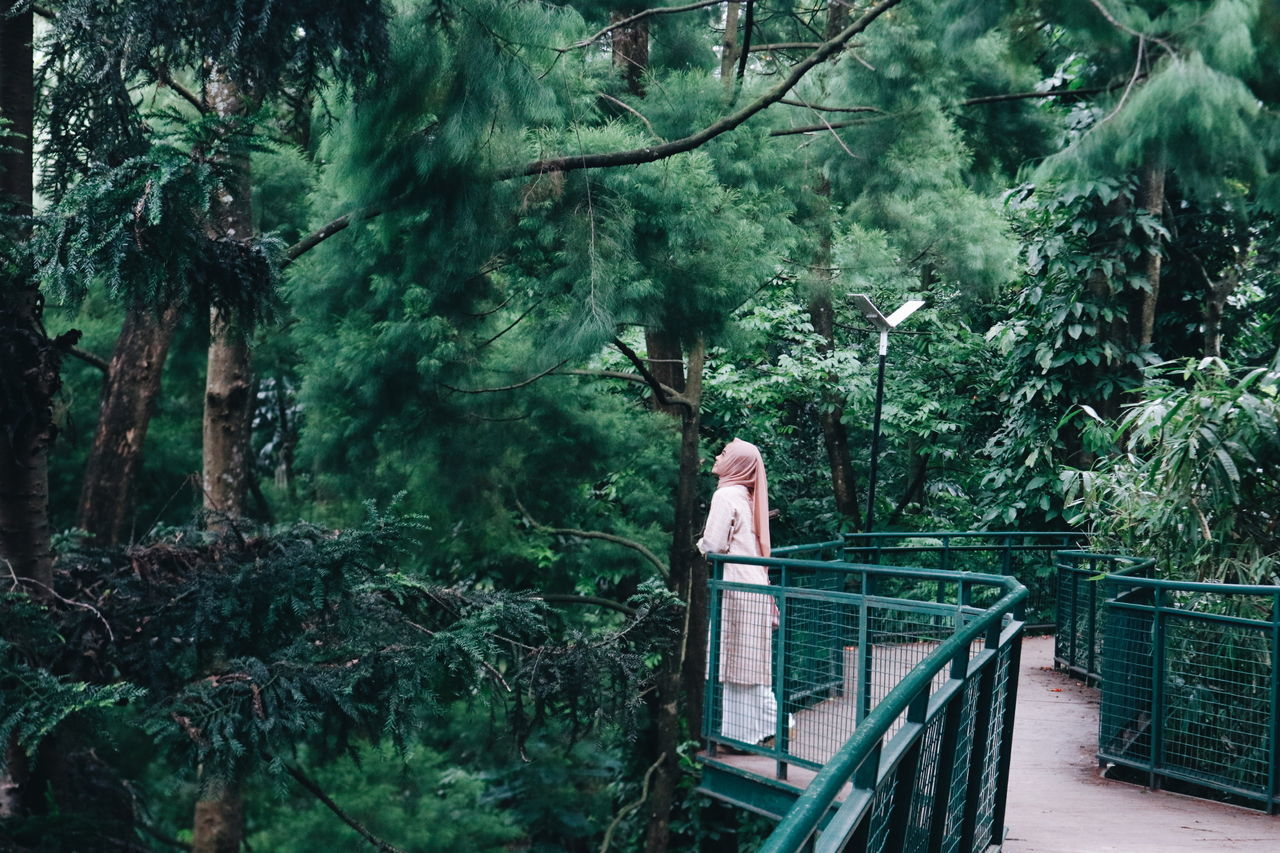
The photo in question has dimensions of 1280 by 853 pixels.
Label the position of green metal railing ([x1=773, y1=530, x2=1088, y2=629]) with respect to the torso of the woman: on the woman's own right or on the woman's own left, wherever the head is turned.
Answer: on the woman's own right

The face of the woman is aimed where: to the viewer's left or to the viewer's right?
to the viewer's left

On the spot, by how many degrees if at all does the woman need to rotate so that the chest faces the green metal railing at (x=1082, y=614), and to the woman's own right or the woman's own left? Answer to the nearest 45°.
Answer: approximately 135° to the woman's own right

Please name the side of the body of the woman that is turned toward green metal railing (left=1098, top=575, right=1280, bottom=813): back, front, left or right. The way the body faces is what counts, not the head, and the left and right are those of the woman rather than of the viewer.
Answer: back

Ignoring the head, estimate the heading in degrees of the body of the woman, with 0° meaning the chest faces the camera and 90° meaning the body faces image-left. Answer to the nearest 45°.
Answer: approximately 90°
